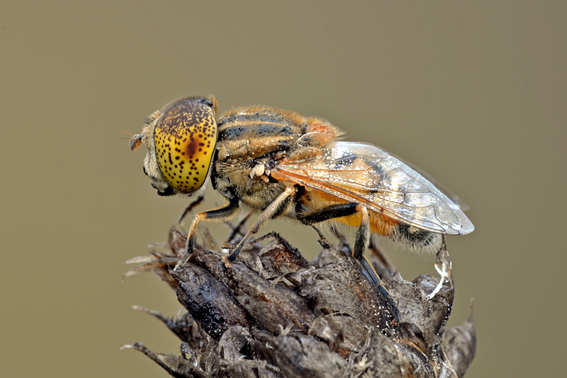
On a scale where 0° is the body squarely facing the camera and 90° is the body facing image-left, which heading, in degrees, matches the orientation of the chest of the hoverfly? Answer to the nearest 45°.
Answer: approximately 90°
